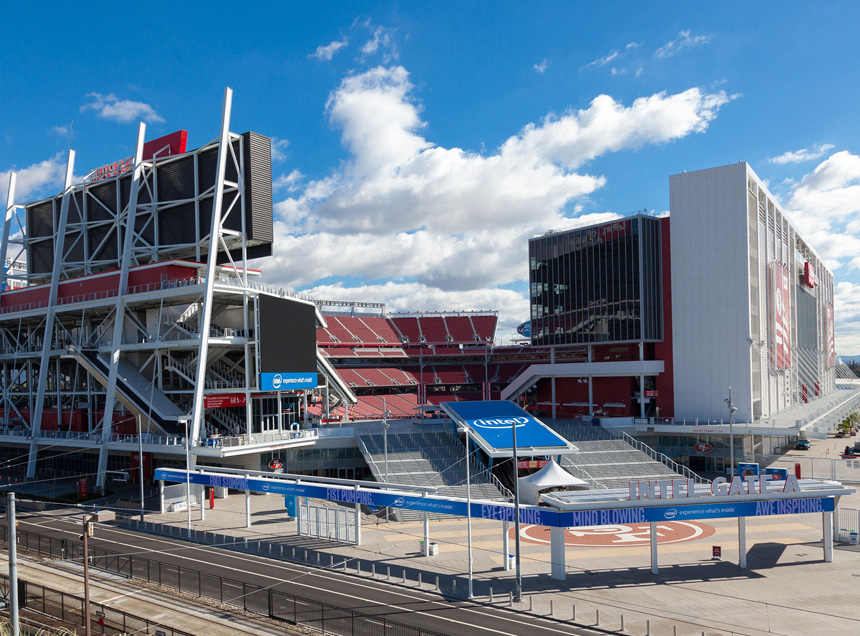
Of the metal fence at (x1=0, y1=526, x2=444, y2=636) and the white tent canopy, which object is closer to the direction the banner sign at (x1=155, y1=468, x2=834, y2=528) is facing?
the metal fence

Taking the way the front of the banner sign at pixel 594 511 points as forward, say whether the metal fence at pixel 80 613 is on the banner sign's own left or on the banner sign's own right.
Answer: on the banner sign's own right

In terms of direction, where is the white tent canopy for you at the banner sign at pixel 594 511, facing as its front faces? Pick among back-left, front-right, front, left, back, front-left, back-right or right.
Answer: back

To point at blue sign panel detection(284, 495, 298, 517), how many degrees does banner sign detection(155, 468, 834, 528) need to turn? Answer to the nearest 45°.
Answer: approximately 135° to its right

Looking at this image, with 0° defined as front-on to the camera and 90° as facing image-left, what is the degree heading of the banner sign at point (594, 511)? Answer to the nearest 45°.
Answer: approximately 0°
